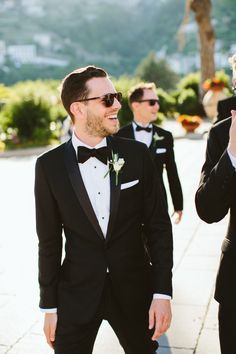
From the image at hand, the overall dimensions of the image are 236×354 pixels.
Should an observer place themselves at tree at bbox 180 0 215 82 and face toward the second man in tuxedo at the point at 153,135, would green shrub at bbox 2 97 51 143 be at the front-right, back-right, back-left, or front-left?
front-right

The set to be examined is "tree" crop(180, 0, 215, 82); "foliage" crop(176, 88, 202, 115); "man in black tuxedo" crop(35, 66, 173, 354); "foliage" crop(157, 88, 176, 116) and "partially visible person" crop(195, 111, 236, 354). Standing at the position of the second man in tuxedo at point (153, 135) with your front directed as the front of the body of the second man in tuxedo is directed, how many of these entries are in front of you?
2

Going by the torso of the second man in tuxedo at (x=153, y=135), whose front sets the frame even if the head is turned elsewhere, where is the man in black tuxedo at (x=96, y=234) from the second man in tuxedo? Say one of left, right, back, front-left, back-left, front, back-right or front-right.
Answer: front

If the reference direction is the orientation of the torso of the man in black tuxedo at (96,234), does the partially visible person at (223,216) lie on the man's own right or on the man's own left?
on the man's own left

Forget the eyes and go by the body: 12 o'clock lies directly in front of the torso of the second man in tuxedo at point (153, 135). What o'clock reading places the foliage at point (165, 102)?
The foliage is roughly at 6 o'clock from the second man in tuxedo.

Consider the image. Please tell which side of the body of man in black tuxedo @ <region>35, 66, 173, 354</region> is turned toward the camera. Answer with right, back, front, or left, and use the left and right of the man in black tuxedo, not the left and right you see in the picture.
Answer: front

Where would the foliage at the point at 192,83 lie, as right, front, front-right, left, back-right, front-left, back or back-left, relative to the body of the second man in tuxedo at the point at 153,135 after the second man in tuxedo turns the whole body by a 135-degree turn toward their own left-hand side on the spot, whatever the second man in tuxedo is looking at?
front-left

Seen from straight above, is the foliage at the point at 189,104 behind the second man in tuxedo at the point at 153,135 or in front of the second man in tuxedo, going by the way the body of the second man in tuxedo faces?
behind

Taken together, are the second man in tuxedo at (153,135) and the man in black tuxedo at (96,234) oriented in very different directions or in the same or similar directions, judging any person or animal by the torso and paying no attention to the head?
same or similar directions

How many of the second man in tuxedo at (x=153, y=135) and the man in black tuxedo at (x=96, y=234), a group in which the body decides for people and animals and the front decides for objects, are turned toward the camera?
2

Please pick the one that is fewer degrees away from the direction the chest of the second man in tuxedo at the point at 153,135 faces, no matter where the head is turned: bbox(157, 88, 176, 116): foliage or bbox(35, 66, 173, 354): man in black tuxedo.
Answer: the man in black tuxedo

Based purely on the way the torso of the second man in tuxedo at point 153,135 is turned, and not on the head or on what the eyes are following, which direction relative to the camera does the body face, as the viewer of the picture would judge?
toward the camera

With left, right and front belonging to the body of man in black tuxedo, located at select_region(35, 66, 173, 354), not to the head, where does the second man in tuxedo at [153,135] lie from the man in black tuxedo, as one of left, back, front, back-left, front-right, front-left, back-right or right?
back

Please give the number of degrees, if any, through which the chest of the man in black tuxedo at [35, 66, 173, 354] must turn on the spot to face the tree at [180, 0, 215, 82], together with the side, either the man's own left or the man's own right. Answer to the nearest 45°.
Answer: approximately 180°

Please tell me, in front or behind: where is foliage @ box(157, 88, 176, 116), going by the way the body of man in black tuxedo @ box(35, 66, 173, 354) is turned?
behind

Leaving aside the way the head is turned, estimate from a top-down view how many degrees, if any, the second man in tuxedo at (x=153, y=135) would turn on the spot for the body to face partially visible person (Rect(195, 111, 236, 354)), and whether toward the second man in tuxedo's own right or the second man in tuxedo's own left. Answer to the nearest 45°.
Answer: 0° — they already face them
